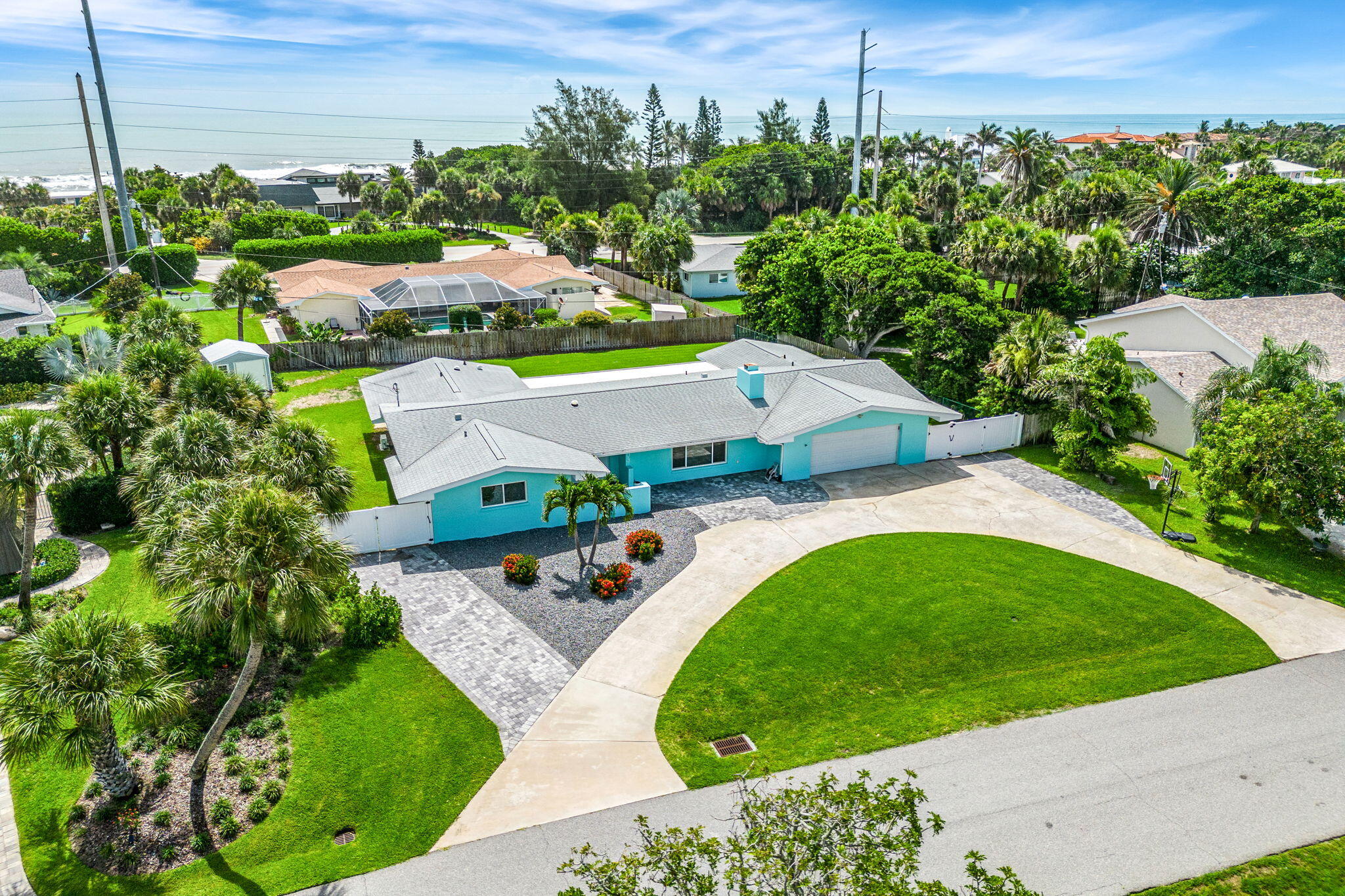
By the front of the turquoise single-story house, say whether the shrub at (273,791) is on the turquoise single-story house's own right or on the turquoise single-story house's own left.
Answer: on the turquoise single-story house's own right

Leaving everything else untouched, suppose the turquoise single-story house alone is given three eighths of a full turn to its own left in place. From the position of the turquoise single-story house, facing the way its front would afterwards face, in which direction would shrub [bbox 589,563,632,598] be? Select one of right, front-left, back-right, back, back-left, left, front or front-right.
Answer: back

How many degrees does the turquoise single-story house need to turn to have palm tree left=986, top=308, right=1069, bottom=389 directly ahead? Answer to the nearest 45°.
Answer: approximately 45° to its left

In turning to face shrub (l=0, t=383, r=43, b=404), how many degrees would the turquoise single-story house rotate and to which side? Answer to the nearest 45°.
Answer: approximately 135° to its right

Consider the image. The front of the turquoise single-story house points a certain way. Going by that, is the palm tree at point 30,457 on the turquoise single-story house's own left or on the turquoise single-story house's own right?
on the turquoise single-story house's own right

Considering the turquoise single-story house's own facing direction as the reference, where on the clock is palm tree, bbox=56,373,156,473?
The palm tree is roughly at 4 o'clock from the turquoise single-story house.

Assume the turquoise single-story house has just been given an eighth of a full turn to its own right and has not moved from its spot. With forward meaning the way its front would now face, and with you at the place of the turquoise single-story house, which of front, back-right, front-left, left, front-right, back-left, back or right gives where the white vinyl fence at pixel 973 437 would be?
left

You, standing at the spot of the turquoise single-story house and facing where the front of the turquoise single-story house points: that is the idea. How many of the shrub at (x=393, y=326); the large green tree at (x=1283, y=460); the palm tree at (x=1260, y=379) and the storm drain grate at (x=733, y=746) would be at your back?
1

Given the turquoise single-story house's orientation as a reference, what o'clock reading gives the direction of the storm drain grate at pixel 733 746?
The storm drain grate is roughly at 1 o'clock from the turquoise single-story house.

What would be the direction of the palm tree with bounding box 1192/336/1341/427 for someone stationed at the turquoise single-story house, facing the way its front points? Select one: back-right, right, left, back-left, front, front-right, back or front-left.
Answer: front-left

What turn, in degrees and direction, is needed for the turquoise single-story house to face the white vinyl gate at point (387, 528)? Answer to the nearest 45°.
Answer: approximately 90° to its right

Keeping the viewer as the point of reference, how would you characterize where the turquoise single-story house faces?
facing the viewer and to the right of the viewer

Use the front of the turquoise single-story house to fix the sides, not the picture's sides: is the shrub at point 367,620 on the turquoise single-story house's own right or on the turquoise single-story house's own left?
on the turquoise single-story house's own right

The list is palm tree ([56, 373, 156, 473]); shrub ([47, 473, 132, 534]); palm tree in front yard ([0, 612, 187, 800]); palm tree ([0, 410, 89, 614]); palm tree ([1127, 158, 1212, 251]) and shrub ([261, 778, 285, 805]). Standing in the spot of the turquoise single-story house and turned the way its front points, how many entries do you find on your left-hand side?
1

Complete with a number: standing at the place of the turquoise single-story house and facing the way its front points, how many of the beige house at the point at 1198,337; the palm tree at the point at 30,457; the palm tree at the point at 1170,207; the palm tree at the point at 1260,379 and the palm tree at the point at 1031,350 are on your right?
1

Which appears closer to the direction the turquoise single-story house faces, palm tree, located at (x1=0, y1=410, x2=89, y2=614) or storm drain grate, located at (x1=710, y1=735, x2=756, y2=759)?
the storm drain grate

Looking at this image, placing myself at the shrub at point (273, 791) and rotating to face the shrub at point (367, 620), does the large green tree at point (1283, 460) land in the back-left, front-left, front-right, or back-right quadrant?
front-right

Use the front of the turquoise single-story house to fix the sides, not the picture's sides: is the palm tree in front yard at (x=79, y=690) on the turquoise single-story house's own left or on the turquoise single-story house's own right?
on the turquoise single-story house's own right
